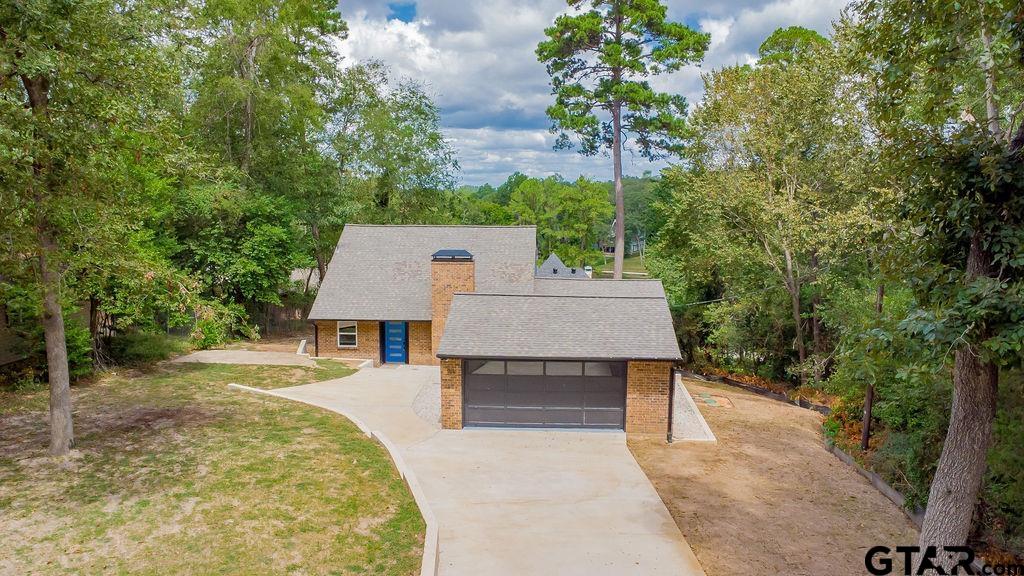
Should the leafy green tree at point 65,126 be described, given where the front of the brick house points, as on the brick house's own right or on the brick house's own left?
on the brick house's own right

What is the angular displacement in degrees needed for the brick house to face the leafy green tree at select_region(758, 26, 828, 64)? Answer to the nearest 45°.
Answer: approximately 135° to its left

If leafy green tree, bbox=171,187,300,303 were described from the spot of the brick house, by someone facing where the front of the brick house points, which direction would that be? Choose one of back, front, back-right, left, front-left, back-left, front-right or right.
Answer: back-right

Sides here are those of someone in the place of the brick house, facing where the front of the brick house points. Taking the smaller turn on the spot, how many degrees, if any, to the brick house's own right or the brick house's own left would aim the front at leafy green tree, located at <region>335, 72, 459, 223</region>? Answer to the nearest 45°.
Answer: approximately 180°

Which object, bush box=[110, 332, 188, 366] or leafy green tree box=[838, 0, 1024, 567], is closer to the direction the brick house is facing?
the leafy green tree

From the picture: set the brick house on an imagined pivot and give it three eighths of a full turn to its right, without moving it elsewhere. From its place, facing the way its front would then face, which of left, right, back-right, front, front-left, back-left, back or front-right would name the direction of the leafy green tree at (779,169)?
right

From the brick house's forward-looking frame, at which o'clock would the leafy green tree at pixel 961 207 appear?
The leafy green tree is roughly at 11 o'clock from the brick house.

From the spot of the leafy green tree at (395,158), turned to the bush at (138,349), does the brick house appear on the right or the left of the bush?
left

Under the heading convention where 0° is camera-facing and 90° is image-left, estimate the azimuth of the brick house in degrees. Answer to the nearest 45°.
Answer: approximately 0°

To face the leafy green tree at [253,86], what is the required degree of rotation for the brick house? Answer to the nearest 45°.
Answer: approximately 135° to its right
